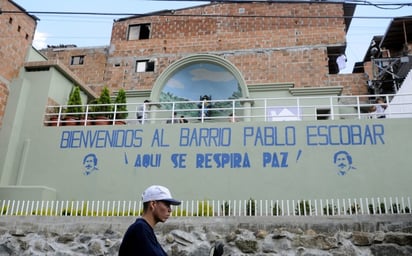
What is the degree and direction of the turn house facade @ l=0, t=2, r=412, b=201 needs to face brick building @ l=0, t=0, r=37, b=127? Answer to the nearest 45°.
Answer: approximately 90° to its right

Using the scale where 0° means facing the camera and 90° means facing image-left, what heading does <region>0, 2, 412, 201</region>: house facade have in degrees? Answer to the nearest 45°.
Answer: approximately 0°
